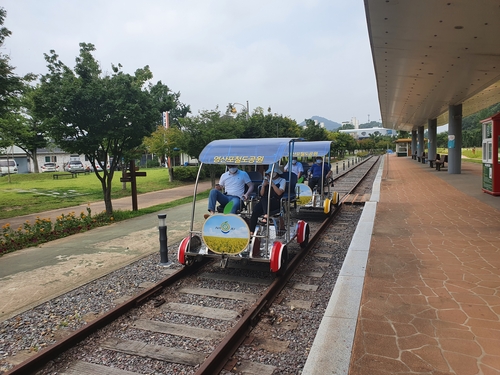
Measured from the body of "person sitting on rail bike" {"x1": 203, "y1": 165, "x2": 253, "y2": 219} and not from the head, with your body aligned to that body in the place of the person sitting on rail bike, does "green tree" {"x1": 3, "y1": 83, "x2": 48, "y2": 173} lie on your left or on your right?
on your right

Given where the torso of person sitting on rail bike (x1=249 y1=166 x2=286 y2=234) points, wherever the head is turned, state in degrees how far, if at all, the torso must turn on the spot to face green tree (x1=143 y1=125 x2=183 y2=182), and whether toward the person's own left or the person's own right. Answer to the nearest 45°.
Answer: approximately 135° to the person's own right

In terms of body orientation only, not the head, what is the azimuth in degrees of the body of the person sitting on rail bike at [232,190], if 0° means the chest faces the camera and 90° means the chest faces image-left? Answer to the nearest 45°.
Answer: approximately 45°

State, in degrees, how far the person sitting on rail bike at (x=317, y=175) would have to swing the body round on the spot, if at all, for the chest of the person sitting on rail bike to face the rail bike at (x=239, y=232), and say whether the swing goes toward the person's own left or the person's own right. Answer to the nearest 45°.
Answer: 0° — they already face it

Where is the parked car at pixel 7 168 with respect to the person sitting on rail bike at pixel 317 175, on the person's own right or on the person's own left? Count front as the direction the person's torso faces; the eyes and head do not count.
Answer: on the person's own right

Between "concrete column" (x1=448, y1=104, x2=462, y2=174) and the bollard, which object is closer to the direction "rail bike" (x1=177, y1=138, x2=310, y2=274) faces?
the bollard

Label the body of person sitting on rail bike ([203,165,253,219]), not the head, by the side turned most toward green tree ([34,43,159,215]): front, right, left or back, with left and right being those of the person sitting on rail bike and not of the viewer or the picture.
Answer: right

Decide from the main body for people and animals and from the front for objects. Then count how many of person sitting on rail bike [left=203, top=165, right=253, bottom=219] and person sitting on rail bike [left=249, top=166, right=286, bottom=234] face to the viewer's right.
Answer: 0

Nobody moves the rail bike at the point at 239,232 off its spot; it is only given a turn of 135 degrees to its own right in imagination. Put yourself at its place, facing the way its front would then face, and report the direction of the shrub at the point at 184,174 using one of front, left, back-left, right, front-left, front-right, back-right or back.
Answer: front

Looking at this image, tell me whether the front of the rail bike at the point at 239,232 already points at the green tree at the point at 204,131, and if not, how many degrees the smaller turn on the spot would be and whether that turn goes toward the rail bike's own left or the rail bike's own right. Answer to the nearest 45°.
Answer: approximately 135° to the rail bike's own right

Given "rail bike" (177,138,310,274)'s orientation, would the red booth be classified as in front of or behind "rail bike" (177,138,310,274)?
behind

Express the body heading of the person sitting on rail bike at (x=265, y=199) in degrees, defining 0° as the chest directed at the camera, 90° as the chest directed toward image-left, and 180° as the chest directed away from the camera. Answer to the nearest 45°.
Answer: approximately 45°

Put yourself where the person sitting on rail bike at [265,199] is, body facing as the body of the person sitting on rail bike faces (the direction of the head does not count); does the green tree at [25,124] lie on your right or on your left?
on your right

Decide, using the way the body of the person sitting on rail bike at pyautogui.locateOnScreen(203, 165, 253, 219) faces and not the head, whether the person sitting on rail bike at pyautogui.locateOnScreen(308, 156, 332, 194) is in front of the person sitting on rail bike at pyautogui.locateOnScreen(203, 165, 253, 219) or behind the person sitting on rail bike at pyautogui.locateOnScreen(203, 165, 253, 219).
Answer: behind

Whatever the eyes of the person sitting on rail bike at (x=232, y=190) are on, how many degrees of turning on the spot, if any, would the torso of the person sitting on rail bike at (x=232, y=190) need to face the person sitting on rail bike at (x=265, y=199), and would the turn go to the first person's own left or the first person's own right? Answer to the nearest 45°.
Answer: approximately 135° to the first person's own left
